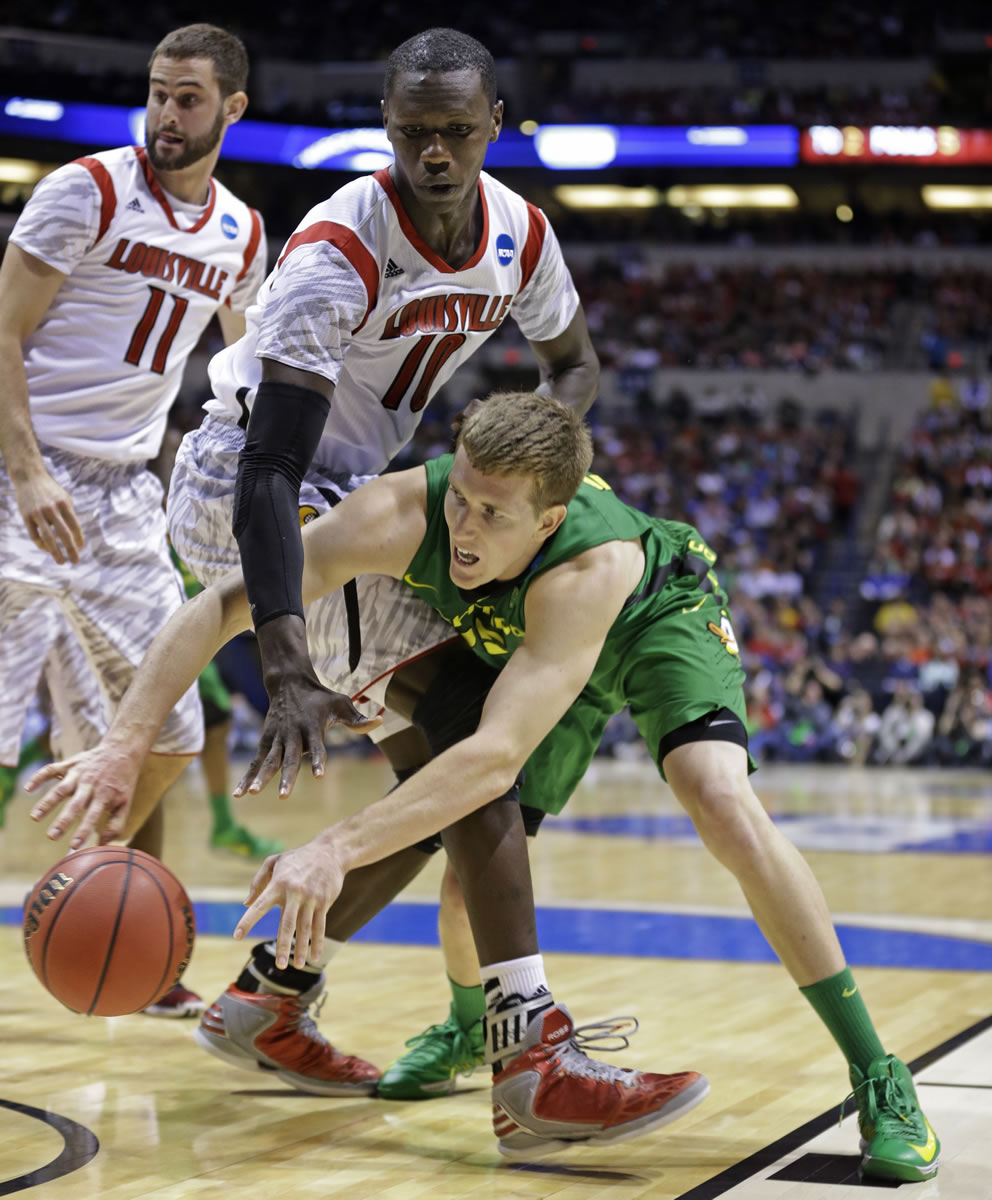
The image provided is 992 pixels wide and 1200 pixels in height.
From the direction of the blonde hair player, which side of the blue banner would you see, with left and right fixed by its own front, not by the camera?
front

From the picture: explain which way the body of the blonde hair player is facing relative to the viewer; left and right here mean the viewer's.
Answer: facing the viewer and to the left of the viewer

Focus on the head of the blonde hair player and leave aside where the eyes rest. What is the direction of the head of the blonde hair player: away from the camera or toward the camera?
toward the camera

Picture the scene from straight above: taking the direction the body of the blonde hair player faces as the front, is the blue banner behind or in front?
behind

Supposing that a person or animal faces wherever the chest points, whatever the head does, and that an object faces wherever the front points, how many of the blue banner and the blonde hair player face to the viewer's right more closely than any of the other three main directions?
0

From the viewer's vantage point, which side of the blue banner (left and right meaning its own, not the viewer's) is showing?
front

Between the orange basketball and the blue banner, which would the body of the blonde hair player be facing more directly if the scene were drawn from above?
the orange basketball

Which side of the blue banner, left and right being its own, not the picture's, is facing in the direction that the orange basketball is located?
front
